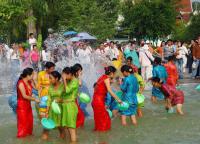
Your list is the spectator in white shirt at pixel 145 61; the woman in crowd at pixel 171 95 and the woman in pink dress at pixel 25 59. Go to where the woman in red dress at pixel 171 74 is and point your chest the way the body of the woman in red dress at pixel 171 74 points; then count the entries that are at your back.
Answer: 1

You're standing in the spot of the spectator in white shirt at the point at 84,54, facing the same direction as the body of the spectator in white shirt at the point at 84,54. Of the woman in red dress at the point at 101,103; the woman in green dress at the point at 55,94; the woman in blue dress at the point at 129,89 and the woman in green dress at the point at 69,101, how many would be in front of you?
4

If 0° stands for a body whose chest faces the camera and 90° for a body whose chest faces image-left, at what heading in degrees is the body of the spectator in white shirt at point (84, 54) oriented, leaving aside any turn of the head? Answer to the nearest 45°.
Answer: approximately 0°

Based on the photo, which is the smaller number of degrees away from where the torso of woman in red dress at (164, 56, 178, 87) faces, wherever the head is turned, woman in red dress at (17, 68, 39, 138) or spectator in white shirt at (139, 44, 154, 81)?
the spectator in white shirt
